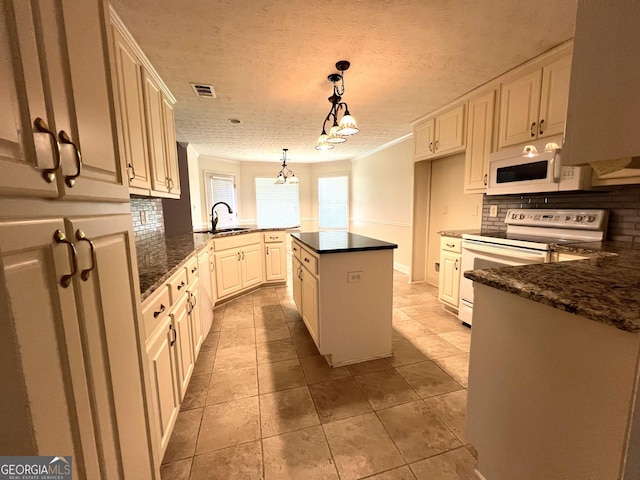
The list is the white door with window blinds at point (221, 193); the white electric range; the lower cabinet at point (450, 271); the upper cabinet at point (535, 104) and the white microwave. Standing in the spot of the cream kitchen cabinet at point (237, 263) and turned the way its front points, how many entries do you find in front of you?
4

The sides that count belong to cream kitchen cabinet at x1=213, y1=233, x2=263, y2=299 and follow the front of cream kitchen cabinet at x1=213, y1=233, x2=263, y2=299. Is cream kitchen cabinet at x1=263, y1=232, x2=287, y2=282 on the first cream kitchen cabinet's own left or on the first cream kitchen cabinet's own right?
on the first cream kitchen cabinet's own left

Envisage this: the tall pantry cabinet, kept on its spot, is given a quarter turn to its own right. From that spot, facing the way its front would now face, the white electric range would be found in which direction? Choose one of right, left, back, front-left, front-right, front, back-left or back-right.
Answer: back-left

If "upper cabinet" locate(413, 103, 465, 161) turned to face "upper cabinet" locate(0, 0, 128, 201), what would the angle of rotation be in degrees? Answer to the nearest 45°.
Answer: approximately 45° to its left

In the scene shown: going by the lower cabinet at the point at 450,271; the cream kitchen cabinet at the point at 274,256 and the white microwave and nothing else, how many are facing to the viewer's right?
0

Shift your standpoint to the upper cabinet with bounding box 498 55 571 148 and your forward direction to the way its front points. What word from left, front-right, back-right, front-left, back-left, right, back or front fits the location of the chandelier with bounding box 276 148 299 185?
front-right

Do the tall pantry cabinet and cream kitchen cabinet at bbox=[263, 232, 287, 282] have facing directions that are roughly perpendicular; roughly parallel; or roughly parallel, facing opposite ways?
roughly perpendicular

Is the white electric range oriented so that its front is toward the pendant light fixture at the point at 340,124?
yes

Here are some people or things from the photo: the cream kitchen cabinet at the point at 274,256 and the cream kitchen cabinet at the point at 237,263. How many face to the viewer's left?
0

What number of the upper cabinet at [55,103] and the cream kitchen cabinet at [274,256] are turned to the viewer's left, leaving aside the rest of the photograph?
0

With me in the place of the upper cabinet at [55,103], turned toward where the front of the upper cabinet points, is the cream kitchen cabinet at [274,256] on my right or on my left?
on my left

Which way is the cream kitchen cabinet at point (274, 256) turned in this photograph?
toward the camera

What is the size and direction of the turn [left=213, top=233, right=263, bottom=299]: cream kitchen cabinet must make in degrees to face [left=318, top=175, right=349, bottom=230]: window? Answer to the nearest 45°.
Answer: approximately 90° to its left

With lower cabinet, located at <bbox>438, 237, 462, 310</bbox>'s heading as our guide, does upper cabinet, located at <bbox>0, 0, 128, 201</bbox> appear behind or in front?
in front

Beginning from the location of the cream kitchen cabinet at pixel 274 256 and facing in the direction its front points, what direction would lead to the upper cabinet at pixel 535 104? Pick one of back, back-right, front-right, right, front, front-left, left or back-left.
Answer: front-left

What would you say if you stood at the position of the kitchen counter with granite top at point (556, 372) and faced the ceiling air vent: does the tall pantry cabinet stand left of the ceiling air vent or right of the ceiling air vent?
left

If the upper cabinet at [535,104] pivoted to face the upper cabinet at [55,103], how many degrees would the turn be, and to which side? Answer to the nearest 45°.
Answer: approximately 45° to its left

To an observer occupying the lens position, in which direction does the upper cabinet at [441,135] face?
facing the viewer and to the left of the viewer
